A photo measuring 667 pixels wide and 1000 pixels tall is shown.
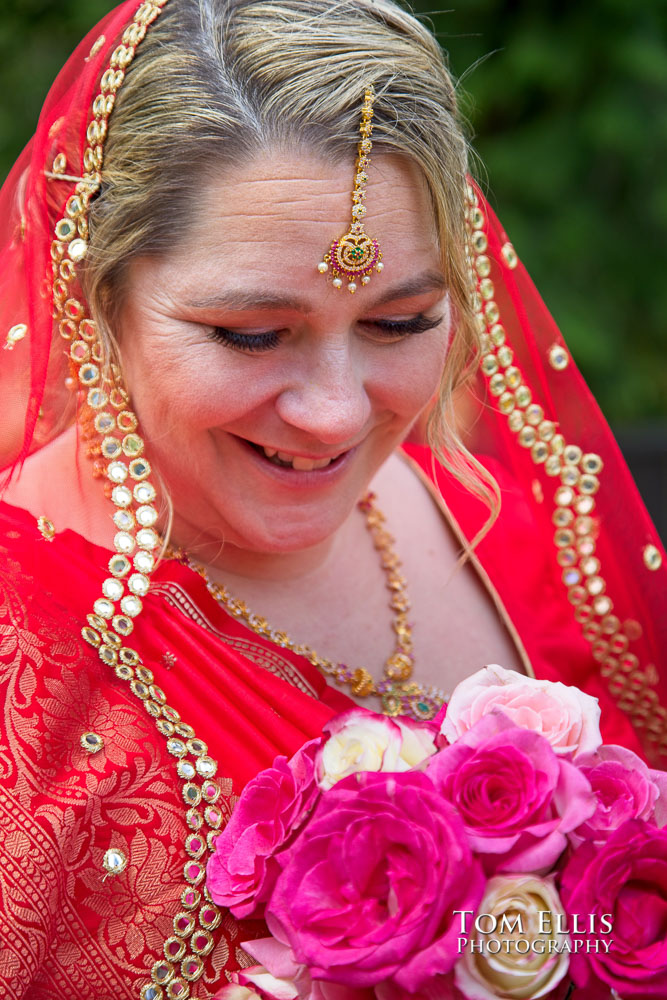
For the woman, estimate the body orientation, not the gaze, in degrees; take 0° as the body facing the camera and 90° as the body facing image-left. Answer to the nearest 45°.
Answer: approximately 315°
